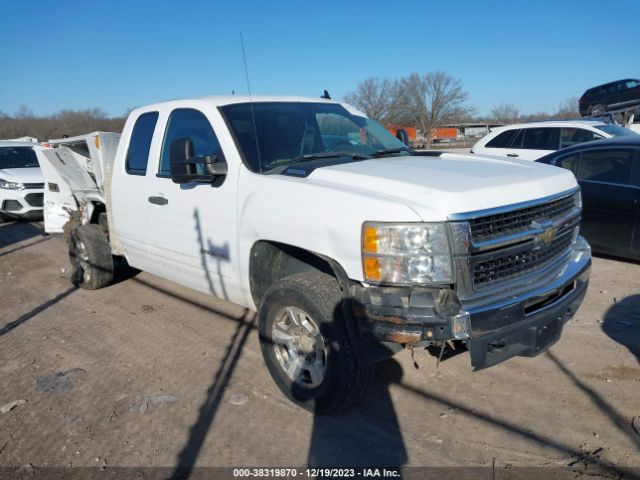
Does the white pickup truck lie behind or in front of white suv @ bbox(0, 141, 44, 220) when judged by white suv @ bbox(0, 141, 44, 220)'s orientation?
in front

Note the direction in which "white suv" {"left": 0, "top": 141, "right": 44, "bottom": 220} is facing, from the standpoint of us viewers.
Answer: facing the viewer and to the right of the viewer

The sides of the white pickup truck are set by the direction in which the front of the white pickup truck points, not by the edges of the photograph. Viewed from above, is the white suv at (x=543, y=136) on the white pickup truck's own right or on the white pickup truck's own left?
on the white pickup truck's own left

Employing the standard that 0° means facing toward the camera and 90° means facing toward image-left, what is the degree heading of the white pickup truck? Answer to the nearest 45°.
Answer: approximately 315°

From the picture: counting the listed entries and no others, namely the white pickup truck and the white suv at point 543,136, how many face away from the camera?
0

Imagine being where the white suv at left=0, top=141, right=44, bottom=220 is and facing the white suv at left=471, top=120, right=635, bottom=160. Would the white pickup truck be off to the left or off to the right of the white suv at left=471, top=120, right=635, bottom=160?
right

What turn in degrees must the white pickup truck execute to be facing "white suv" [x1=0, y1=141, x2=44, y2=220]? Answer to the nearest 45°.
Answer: approximately 180°
